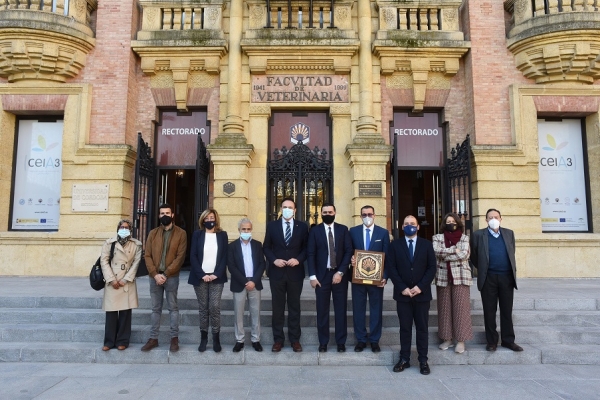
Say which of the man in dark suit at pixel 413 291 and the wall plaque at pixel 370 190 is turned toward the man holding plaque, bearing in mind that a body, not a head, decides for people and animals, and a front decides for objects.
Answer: the wall plaque

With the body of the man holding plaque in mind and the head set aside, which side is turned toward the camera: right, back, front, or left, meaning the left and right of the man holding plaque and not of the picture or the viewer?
front

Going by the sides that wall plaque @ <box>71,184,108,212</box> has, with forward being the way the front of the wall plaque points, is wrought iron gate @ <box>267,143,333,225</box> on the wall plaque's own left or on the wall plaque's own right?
on the wall plaque's own left

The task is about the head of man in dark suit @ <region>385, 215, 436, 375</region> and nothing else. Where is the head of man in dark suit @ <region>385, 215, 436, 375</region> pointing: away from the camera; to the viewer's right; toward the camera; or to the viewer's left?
toward the camera

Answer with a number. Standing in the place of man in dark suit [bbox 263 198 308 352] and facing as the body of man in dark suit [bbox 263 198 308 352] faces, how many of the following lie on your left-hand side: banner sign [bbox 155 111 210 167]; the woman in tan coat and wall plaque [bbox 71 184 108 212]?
0

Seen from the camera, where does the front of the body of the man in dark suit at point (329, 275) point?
toward the camera

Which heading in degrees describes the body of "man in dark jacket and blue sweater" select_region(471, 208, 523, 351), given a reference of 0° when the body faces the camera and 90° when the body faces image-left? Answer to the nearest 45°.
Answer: approximately 0°

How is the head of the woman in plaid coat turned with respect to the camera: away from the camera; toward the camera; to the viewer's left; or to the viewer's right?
toward the camera

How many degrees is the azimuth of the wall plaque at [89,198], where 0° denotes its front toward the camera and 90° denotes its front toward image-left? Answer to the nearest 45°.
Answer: approximately 0°

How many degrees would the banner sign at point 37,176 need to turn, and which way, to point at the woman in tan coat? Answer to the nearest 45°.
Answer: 0° — it already faces them

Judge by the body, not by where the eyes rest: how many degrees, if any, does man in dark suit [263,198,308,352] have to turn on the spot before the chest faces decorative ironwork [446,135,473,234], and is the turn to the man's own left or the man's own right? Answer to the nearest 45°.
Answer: approximately 135° to the man's own left

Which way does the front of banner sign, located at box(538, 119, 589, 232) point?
toward the camera

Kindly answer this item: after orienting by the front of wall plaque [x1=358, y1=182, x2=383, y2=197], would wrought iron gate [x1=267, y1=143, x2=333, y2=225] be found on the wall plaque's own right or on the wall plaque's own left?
on the wall plaque's own right

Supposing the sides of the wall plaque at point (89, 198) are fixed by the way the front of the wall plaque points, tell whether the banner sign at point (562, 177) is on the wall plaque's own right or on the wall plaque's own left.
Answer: on the wall plaque's own left

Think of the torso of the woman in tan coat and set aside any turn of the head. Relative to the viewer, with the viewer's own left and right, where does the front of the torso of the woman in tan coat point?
facing the viewer

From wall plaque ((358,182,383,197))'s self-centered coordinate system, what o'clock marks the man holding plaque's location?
The man holding plaque is roughly at 12 o'clock from the wall plaque.

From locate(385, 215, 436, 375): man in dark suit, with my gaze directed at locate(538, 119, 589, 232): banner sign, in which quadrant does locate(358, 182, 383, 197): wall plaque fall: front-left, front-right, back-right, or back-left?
front-left

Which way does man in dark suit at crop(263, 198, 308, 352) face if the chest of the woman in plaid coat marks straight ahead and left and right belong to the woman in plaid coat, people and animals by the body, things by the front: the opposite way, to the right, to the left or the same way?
the same way
